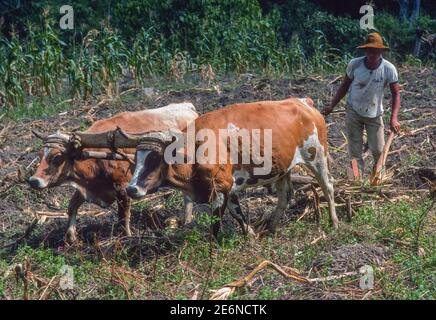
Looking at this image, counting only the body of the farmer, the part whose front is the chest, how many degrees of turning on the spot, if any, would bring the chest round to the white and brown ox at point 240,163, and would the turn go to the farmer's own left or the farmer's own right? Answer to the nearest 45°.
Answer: approximately 45° to the farmer's own right

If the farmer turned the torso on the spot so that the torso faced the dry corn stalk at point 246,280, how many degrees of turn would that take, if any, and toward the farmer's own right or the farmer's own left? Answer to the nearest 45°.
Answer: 0° — they already face it

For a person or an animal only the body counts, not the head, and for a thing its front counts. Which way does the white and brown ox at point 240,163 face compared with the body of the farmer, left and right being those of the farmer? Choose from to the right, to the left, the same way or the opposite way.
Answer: to the right

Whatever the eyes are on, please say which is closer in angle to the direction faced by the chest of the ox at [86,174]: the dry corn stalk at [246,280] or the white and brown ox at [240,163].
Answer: the dry corn stalk

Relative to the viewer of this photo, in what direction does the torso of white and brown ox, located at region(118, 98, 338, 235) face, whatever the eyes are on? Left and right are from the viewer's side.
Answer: facing to the left of the viewer

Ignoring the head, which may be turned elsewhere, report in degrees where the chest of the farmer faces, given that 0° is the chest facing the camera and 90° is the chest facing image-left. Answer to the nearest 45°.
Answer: approximately 0°

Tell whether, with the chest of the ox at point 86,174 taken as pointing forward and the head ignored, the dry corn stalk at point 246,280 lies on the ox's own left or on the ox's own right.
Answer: on the ox's own left

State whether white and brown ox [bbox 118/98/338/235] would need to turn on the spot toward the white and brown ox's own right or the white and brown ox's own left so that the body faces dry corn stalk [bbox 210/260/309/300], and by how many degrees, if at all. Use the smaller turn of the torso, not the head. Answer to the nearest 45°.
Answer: approximately 90° to the white and brown ox's own left

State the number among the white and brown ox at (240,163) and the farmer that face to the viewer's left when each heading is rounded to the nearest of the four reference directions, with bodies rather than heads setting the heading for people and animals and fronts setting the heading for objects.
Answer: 1
